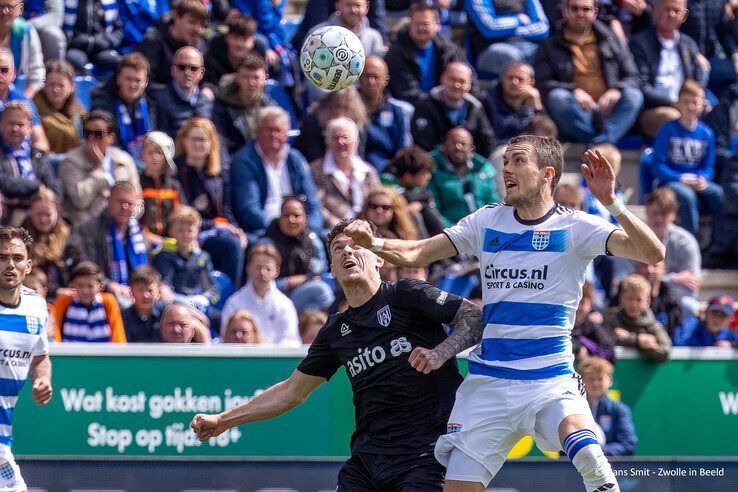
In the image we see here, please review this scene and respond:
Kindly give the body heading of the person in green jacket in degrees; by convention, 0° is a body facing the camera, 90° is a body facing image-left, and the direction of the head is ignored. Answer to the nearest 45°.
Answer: approximately 0°

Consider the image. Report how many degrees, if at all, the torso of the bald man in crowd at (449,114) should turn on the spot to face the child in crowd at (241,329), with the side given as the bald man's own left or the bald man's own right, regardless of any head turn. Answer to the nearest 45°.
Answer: approximately 45° to the bald man's own right

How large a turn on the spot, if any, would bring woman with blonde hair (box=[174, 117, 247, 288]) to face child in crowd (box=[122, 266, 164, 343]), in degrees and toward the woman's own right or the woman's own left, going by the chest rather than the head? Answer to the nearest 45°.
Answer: approximately 45° to the woman's own right

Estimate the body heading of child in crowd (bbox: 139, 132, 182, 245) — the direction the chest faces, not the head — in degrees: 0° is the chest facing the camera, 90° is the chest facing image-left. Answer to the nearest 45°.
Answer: approximately 0°

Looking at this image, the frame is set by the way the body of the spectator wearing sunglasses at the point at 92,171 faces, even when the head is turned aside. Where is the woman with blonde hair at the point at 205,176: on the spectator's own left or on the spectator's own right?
on the spectator's own left

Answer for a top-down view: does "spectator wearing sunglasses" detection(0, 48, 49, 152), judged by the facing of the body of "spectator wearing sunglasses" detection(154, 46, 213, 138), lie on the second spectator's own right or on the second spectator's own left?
on the second spectator's own right

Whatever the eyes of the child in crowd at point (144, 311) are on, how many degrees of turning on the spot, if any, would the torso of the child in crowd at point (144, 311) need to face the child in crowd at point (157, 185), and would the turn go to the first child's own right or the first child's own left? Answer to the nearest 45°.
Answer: approximately 180°
